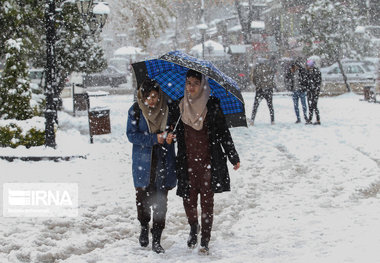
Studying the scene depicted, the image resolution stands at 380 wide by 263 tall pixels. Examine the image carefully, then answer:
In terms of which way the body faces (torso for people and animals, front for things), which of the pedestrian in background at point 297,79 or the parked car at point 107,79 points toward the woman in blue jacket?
the pedestrian in background

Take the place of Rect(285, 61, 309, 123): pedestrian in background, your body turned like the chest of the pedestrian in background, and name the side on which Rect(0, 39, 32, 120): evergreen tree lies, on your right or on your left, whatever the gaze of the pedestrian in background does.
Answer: on your right

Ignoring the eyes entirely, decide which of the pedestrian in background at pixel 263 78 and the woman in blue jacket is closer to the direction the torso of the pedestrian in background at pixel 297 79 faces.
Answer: the woman in blue jacket

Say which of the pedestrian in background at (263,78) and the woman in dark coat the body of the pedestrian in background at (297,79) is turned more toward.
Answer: the woman in dark coat

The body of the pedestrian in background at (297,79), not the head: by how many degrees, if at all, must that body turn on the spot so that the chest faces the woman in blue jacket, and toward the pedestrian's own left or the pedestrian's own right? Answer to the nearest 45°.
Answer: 0° — they already face them
